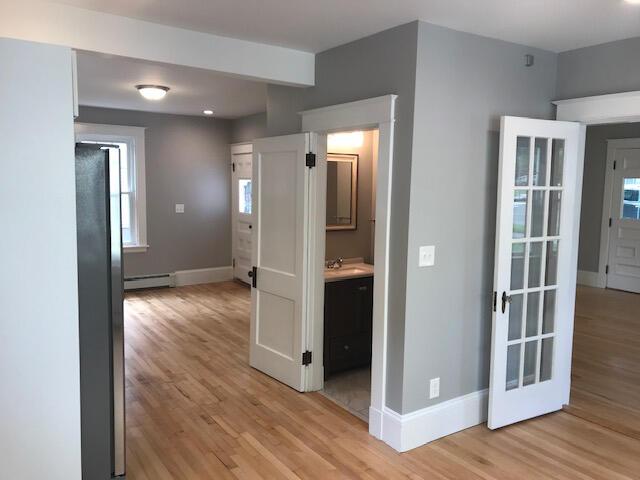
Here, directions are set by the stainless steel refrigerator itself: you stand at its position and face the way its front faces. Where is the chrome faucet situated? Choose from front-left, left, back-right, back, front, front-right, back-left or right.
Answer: front-left

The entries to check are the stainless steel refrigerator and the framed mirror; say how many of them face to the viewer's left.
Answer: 0

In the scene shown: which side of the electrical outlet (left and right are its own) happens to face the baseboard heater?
back

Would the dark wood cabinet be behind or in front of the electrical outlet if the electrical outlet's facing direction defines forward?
behind

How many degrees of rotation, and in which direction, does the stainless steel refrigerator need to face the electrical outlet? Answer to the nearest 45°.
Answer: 0° — it already faces it

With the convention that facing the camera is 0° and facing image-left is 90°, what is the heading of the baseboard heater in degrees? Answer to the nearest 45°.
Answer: approximately 315°

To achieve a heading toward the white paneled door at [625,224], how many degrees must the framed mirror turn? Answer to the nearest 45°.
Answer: approximately 90° to its left

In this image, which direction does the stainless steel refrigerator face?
to the viewer's right

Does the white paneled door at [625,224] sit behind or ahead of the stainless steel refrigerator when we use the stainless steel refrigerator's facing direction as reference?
ahead

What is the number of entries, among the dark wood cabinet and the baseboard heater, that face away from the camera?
0
